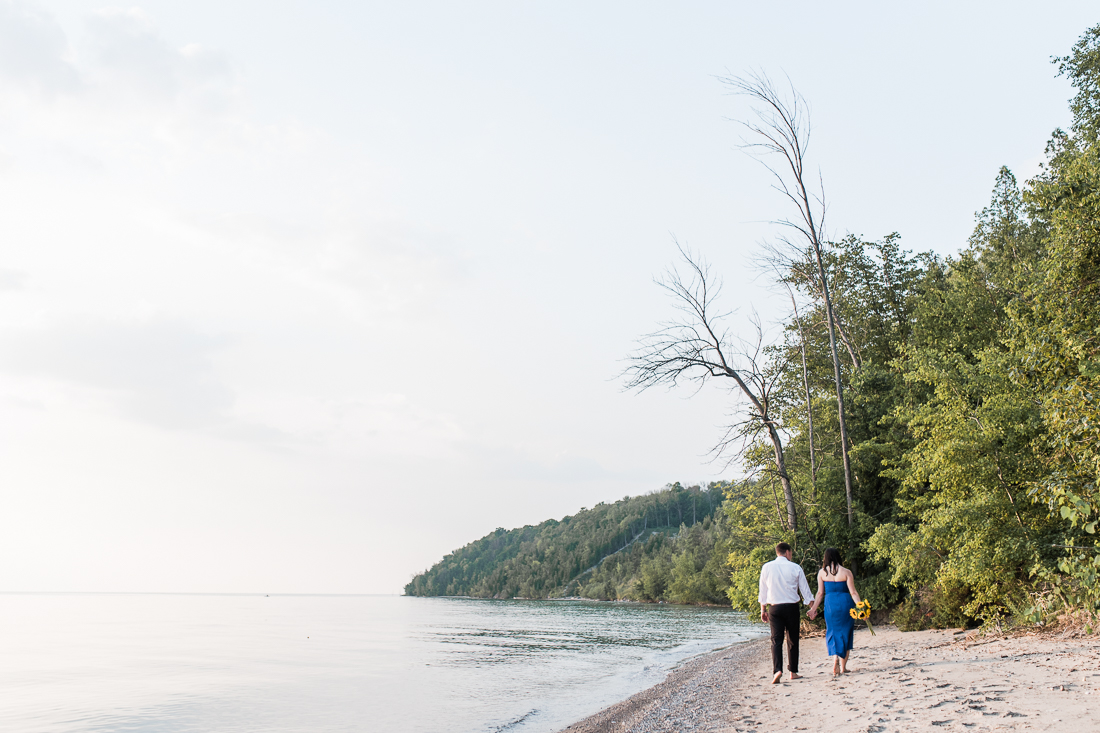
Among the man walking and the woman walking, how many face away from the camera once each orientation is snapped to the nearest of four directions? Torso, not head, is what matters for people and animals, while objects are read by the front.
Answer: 2

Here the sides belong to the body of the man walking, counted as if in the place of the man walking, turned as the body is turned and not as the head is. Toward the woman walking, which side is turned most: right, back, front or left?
right

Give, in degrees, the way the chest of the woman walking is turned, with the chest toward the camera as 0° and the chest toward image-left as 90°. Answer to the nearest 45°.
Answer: approximately 180°

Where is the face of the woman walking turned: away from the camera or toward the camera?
away from the camera

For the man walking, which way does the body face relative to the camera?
away from the camera

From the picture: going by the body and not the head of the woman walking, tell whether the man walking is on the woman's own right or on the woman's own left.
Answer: on the woman's own left
